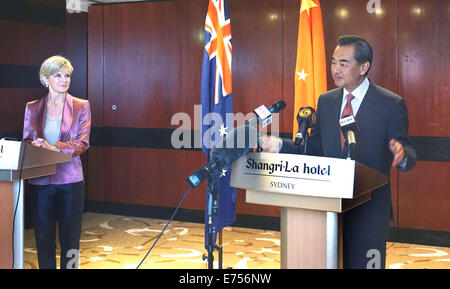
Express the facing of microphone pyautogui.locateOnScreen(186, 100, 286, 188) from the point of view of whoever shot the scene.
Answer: facing to the right of the viewer

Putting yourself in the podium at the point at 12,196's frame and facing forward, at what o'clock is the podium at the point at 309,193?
the podium at the point at 309,193 is roughly at 9 o'clock from the podium at the point at 12,196.

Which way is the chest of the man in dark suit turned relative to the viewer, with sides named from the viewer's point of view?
facing the viewer and to the left of the viewer

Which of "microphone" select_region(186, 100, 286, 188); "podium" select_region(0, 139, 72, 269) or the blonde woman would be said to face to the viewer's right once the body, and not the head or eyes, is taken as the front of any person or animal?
the microphone

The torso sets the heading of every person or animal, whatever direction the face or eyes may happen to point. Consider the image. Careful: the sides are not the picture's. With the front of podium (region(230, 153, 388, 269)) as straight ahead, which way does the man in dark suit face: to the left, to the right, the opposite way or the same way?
the same way

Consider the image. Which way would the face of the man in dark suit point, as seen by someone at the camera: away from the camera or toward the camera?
toward the camera

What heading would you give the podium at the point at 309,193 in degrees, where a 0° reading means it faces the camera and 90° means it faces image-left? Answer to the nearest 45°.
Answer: approximately 45°

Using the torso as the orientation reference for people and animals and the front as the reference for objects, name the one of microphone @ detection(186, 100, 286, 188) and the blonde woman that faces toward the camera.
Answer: the blonde woman

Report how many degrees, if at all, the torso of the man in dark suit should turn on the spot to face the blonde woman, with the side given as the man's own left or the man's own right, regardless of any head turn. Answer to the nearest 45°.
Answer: approximately 45° to the man's own right

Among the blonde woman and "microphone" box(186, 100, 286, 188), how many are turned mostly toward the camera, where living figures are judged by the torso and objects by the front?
1

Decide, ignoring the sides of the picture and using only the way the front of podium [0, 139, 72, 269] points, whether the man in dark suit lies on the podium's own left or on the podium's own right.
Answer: on the podium's own left

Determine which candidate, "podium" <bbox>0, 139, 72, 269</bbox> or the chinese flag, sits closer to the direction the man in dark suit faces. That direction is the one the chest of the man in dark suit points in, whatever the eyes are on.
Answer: the podium

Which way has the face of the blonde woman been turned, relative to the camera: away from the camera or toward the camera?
toward the camera

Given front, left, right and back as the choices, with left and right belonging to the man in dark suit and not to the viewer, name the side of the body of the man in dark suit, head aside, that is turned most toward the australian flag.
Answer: right

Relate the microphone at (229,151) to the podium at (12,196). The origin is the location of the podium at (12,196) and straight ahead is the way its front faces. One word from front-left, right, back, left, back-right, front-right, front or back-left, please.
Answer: left

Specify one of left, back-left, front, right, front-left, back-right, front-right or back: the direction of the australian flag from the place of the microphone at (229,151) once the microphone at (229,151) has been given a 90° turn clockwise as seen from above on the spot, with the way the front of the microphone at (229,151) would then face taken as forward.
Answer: back

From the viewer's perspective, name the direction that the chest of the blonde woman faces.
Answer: toward the camera
